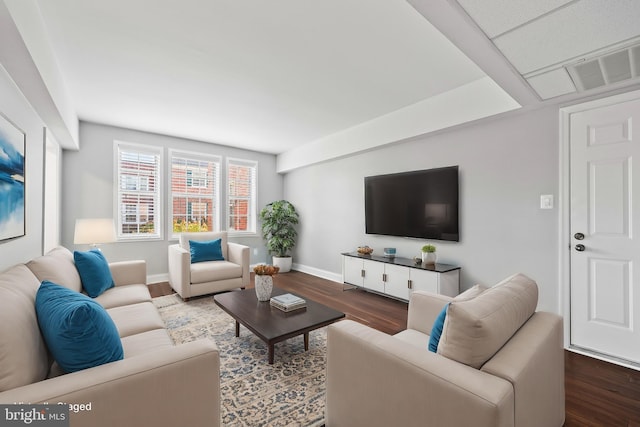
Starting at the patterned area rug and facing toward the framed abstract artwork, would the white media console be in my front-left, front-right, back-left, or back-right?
back-right

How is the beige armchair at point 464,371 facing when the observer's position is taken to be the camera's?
facing away from the viewer and to the left of the viewer

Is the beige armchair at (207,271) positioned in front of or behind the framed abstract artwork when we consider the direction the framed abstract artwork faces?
in front

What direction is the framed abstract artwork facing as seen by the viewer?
to the viewer's right

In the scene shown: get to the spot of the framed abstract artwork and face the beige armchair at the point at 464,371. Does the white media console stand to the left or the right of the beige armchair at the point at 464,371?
left

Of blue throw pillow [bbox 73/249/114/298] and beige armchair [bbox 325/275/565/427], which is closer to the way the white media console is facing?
the blue throw pillow

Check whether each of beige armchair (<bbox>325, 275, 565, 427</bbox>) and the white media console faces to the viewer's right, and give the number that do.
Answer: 0

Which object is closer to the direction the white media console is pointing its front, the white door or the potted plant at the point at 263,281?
the potted plant

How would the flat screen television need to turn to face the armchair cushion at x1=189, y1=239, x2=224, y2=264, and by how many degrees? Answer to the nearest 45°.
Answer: approximately 45° to its right

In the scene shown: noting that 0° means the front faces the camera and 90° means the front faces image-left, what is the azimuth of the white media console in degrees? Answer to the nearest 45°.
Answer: approximately 45°

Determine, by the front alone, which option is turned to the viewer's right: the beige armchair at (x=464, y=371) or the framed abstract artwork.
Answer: the framed abstract artwork

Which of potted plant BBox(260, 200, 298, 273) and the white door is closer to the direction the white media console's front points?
the potted plant

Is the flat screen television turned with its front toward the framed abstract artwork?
yes
